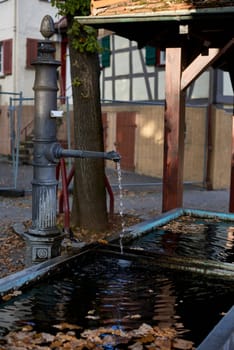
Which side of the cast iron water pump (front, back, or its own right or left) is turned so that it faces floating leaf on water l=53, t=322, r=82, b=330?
right

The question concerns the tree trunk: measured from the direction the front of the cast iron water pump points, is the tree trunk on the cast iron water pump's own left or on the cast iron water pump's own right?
on the cast iron water pump's own left

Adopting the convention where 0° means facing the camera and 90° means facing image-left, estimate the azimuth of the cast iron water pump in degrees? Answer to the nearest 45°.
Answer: approximately 270°

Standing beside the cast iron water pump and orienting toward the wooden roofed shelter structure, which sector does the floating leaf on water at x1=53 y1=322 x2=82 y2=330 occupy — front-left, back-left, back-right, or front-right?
back-right

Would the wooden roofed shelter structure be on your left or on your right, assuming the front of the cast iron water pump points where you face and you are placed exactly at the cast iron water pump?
on your left

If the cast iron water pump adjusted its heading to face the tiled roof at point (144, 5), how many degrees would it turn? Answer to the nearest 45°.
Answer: approximately 45° to its left
